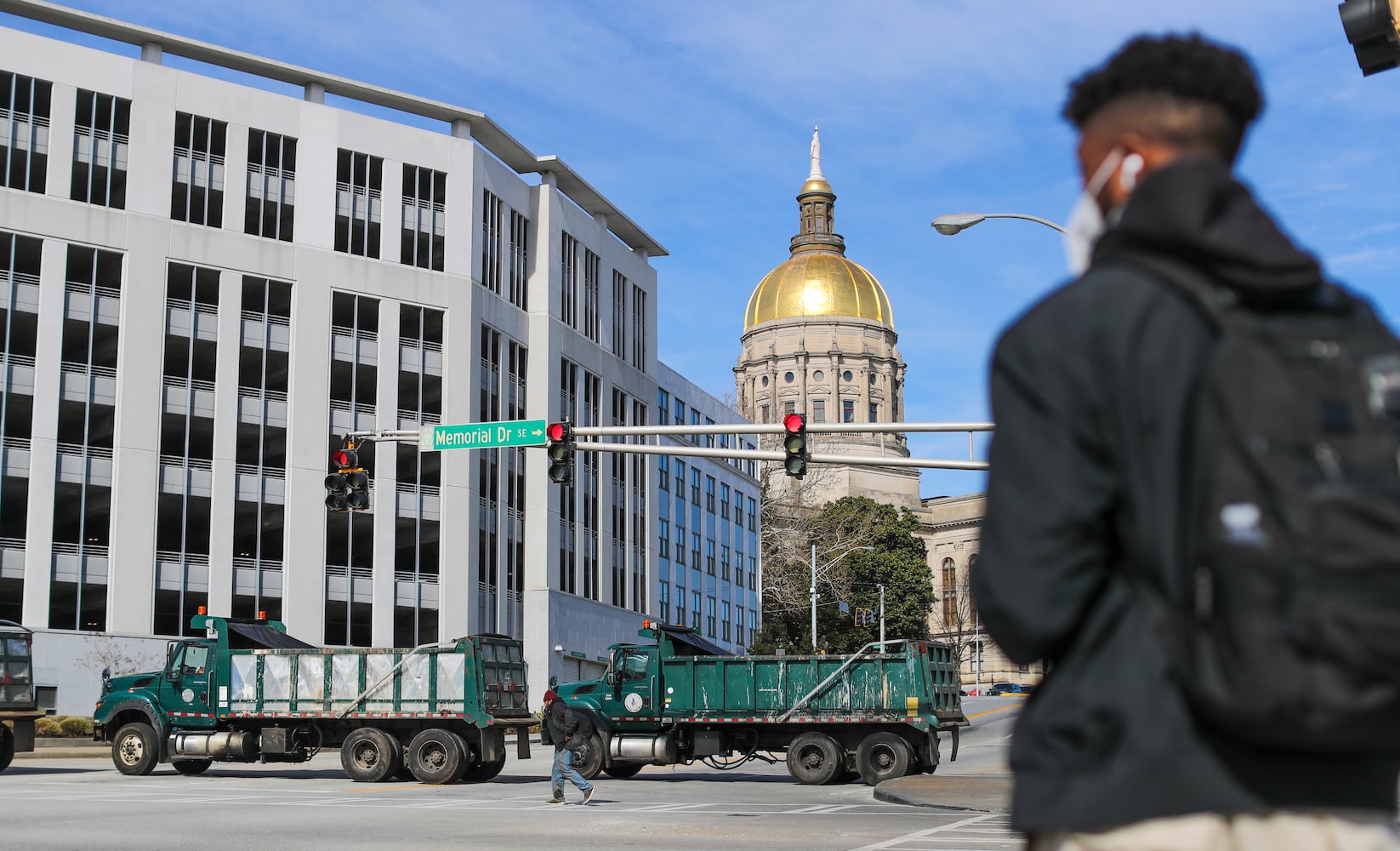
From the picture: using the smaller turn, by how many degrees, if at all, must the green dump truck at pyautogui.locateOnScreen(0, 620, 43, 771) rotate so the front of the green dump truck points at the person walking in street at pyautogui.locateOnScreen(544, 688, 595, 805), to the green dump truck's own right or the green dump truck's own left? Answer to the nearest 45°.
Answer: approximately 135° to the green dump truck's own left

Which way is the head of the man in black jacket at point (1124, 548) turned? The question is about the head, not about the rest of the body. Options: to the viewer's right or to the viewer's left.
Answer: to the viewer's left

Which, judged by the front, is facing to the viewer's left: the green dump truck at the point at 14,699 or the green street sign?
the green dump truck

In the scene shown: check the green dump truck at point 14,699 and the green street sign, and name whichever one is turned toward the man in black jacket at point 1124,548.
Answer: the green street sign

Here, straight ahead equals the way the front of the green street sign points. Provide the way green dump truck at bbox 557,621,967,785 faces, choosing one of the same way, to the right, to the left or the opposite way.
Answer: to the right

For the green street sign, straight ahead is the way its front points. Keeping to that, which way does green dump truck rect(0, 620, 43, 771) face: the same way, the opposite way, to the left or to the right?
to the right

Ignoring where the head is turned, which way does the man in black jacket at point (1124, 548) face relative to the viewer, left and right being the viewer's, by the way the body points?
facing away from the viewer and to the left of the viewer

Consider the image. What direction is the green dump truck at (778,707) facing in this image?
to the viewer's left

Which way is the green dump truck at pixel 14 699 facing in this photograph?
to the viewer's left
